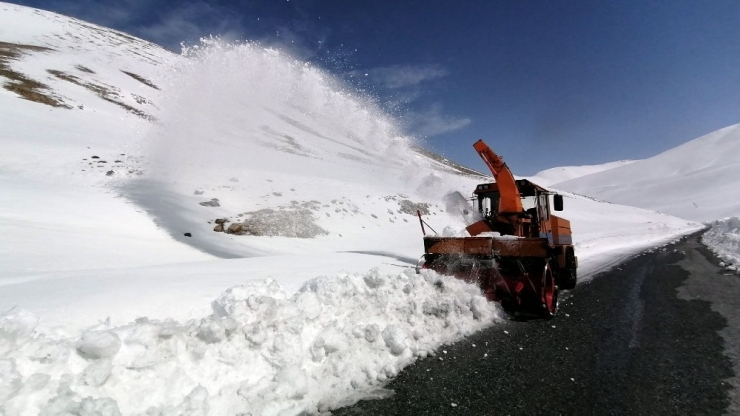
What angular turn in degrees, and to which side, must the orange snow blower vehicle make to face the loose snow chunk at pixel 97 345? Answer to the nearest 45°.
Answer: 0° — it already faces it

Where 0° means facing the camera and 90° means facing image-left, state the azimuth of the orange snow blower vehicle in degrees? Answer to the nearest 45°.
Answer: approximately 45°

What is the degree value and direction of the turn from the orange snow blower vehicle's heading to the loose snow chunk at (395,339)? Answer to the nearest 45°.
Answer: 0° — it already faces it
